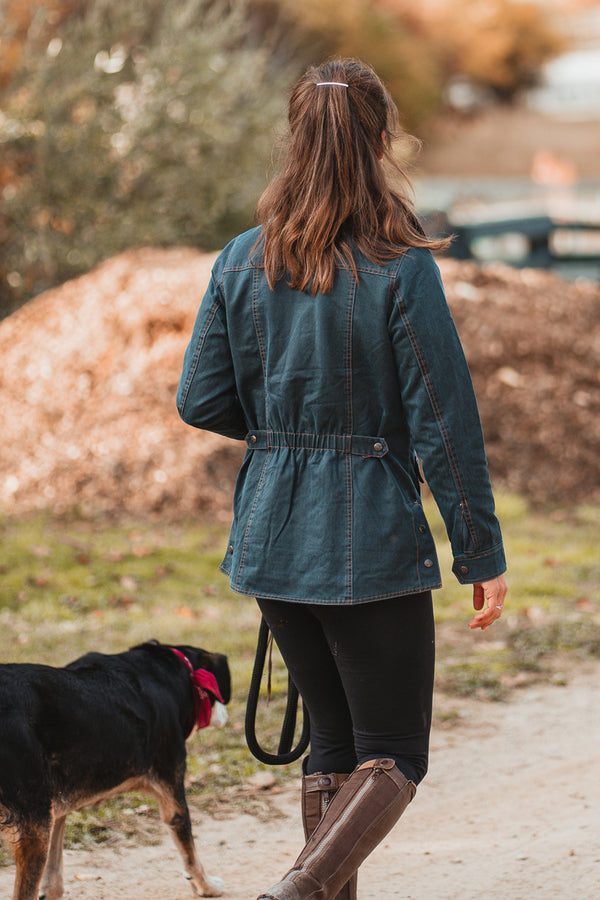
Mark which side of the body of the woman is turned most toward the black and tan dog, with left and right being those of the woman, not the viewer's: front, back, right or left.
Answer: left

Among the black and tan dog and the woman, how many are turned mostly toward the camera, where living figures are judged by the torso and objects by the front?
0

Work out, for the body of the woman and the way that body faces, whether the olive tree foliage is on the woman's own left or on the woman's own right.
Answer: on the woman's own left

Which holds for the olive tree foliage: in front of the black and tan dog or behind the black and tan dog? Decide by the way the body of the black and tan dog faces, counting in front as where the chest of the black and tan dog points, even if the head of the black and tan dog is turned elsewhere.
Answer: in front

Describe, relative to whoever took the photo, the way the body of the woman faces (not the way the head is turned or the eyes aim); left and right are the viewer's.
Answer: facing away from the viewer and to the right of the viewer

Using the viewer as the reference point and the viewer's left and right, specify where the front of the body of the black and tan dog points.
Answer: facing away from the viewer and to the right of the viewer

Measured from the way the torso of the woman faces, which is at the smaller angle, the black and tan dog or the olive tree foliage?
the olive tree foliage
